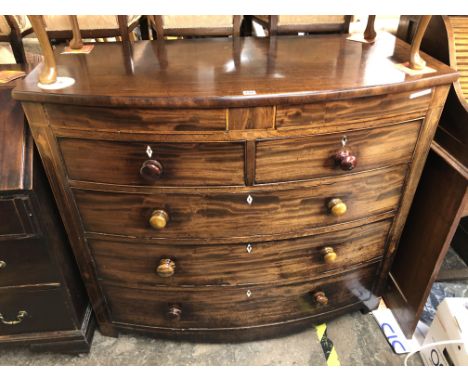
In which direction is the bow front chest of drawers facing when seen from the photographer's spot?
facing the viewer

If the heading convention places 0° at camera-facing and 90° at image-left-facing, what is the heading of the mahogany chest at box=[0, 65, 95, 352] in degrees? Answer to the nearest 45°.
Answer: approximately 0°

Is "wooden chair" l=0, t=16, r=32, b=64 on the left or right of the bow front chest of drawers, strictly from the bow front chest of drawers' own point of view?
on its right

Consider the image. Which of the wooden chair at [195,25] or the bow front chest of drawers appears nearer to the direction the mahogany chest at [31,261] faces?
the bow front chest of drawers

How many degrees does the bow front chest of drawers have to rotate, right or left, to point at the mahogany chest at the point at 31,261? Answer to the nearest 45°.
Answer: approximately 90° to its right

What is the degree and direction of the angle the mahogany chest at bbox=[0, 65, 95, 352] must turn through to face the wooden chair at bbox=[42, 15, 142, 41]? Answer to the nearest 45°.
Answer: approximately 135° to its left

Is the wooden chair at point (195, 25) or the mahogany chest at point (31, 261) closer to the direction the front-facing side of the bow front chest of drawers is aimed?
the mahogany chest

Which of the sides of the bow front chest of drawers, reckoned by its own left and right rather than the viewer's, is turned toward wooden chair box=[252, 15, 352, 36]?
back

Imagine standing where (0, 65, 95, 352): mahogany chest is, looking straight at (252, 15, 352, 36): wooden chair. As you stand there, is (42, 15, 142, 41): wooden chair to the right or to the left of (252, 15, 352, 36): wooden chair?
left

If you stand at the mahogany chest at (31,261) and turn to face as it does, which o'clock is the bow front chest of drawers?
The bow front chest of drawers is roughly at 10 o'clock from the mahogany chest.

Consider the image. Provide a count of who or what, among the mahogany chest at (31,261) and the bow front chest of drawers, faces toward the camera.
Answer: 2

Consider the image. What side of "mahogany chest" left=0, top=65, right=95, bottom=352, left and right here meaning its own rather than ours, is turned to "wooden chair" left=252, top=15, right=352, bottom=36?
left
